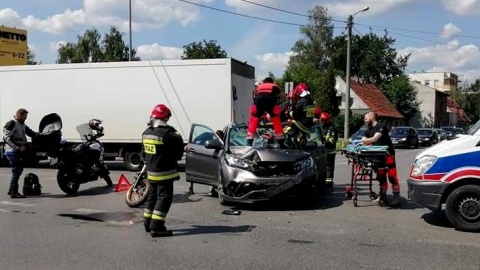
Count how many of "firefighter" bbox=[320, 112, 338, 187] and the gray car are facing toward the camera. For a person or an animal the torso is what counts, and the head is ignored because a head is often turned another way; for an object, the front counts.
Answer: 1

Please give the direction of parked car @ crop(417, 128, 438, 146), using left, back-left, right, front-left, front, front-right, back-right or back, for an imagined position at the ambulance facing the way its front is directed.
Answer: right

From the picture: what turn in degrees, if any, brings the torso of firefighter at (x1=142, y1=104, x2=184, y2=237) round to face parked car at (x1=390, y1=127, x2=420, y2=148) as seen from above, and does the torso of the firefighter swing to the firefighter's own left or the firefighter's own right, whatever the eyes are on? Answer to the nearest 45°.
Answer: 0° — they already face it

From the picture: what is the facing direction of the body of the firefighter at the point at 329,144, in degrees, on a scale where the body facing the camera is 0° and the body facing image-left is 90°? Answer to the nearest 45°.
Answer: approximately 90°

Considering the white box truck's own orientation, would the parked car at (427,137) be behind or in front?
behind

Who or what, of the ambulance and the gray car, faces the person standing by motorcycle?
the ambulance

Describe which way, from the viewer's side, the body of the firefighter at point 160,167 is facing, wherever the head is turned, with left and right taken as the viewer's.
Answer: facing away from the viewer and to the right of the viewer
